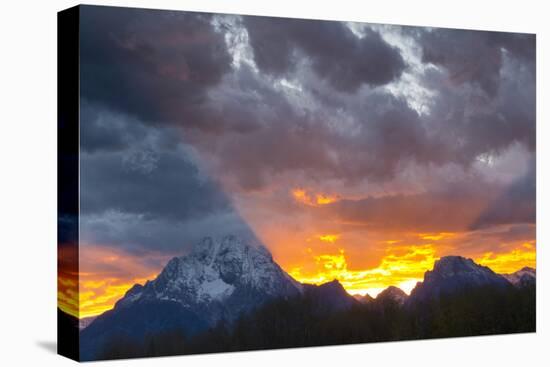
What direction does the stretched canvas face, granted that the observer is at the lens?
facing the viewer and to the right of the viewer
